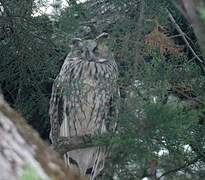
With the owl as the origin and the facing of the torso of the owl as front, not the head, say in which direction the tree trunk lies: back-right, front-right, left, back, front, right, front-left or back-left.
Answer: front

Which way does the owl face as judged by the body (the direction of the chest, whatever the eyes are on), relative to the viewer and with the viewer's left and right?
facing the viewer
